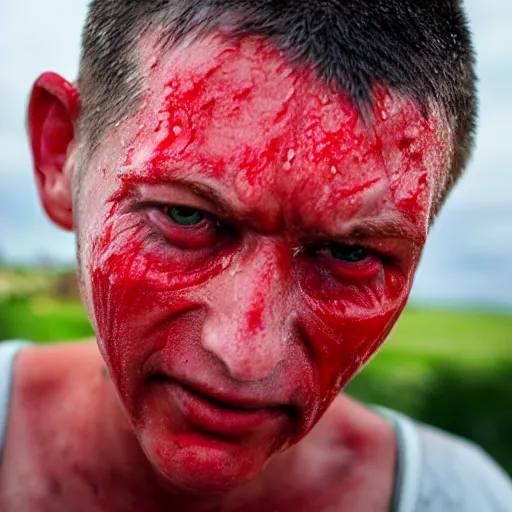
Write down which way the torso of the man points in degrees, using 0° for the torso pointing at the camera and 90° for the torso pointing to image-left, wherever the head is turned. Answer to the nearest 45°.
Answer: approximately 0°
